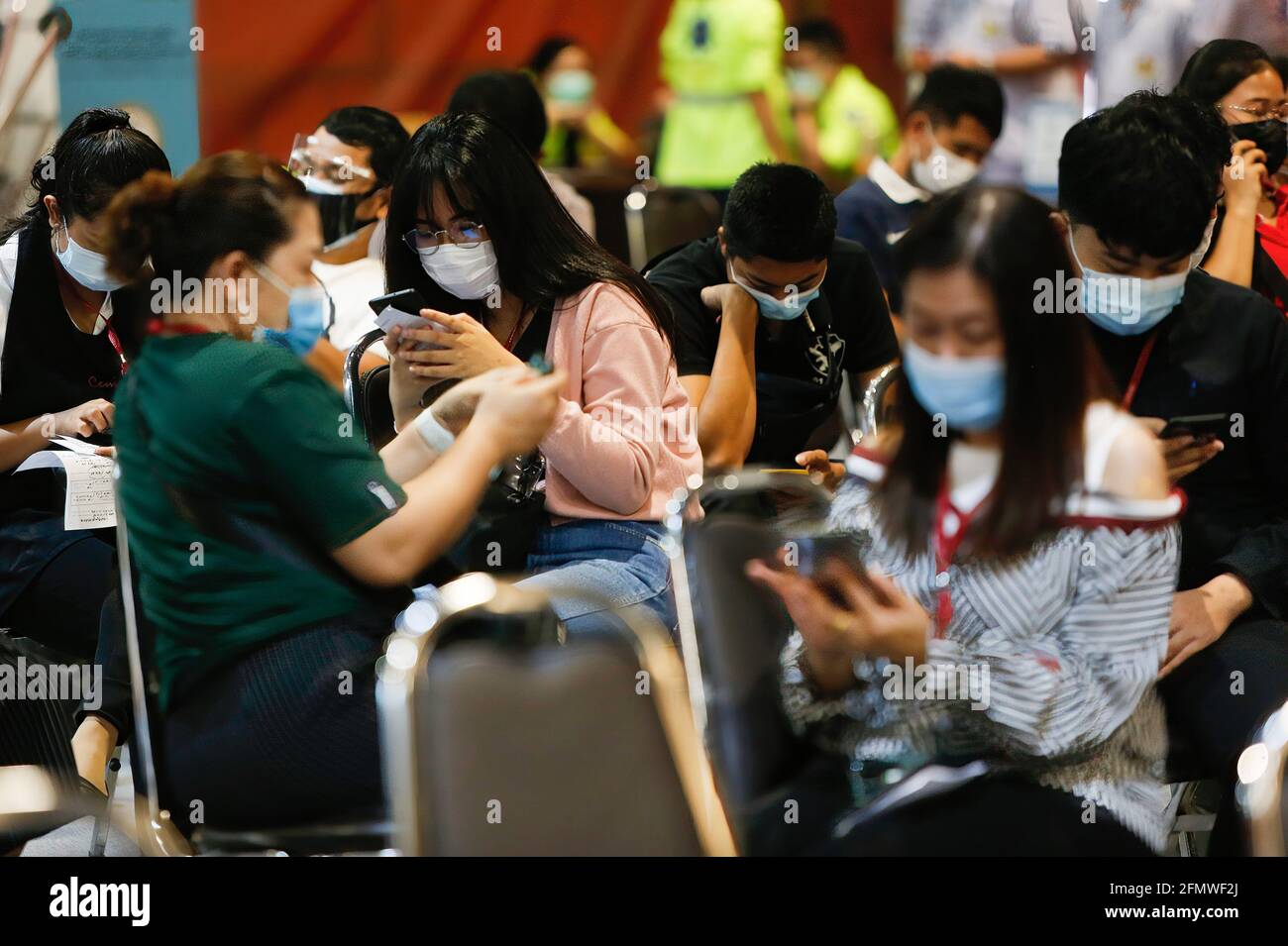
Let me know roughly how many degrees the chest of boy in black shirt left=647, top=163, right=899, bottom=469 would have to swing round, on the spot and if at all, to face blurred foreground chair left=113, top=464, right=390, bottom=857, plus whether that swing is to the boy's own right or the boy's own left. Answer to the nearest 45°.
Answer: approximately 45° to the boy's own right

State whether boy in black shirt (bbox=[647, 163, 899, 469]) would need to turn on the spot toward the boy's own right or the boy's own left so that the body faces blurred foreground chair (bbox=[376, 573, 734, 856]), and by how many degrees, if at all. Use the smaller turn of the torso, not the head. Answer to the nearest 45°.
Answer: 0° — they already face it

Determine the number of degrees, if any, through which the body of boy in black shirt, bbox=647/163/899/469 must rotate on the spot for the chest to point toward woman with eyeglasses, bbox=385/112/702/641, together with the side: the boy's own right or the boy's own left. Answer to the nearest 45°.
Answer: approximately 45° to the boy's own right

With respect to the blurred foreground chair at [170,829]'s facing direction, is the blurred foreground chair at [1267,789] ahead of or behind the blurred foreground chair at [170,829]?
ahead

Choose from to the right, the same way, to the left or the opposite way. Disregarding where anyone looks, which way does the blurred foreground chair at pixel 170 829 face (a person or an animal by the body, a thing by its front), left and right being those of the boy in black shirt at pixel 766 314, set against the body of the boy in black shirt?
to the left

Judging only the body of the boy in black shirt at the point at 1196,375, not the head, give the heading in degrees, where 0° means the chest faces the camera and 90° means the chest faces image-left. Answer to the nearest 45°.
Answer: approximately 45°

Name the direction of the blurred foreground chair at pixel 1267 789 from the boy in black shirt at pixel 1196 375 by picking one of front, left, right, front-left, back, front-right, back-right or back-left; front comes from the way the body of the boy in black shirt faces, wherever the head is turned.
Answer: front-left

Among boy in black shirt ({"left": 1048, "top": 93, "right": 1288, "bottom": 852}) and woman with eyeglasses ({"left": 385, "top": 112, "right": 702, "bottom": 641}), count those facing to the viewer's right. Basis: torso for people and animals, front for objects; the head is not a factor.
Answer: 0

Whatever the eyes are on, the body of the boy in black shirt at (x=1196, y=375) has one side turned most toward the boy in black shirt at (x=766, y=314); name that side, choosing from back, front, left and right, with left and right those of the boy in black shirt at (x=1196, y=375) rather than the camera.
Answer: right

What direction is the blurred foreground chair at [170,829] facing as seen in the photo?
to the viewer's right
